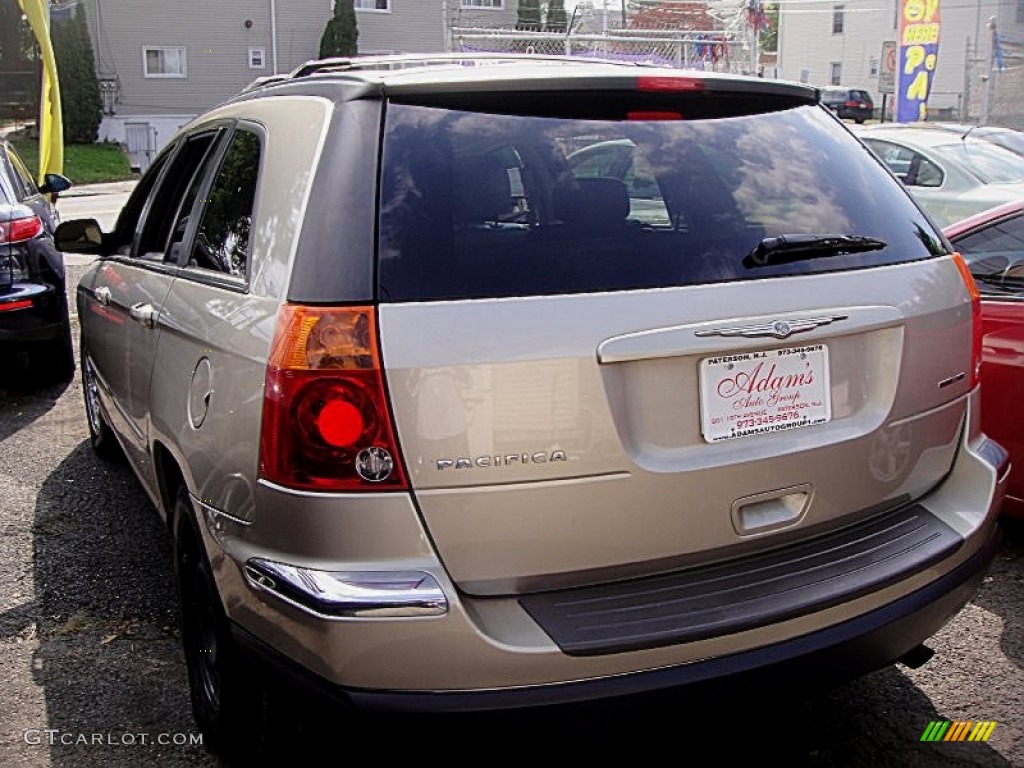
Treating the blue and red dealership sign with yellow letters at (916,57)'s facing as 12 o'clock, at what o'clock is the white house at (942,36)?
The white house is roughly at 6 o'clock from the blue and red dealership sign with yellow letters.

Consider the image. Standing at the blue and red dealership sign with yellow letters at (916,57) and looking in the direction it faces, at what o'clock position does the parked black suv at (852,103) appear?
The parked black suv is roughly at 6 o'clock from the blue and red dealership sign with yellow letters.

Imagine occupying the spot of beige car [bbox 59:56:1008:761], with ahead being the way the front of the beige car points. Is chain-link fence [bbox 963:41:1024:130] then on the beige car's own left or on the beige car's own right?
on the beige car's own right

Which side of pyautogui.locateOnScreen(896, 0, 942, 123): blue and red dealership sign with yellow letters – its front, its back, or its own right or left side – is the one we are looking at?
front

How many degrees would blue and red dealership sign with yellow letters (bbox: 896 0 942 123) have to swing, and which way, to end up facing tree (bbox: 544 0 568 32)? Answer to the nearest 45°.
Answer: approximately 135° to its right

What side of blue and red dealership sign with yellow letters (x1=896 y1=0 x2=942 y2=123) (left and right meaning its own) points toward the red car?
front

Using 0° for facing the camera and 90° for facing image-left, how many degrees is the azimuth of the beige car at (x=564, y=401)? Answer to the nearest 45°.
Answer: approximately 135°

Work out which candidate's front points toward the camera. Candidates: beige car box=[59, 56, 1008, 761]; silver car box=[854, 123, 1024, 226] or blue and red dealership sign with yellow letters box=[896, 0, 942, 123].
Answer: the blue and red dealership sign with yellow letters

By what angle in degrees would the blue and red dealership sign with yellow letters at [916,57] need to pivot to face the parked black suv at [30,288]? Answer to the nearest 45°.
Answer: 0° — it already faces it

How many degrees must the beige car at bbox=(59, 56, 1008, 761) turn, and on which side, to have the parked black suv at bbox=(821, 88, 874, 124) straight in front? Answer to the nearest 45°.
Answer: approximately 45° to its right
